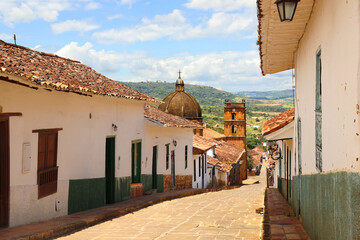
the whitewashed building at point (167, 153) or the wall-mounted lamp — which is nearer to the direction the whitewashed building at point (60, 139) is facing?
the wall-mounted lamp

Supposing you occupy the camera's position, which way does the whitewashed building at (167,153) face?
facing the viewer and to the right of the viewer

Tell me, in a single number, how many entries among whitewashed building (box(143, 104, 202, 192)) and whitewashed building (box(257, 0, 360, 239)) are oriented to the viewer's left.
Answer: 1

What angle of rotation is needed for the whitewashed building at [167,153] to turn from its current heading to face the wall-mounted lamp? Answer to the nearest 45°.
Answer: approximately 45° to its right

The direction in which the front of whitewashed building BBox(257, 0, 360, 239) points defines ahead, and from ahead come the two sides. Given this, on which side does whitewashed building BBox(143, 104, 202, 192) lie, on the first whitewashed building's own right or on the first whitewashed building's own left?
on the first whitewashed building's own right

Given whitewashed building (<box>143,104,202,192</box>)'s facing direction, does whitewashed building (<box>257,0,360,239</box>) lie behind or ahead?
ahead

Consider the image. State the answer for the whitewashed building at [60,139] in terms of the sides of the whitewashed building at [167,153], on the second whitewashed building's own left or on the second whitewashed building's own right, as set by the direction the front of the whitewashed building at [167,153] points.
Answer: on the second whitewashed building's own right

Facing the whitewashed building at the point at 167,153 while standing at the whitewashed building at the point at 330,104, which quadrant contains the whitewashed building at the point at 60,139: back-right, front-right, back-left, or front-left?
front-left

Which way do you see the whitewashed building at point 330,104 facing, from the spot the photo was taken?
facing to the left of the viewer

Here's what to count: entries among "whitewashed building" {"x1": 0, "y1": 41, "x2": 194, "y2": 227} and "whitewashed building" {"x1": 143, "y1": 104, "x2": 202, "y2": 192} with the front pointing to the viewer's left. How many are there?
0

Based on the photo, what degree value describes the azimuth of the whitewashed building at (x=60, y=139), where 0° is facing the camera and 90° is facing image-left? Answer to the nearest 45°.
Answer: approximately 315°

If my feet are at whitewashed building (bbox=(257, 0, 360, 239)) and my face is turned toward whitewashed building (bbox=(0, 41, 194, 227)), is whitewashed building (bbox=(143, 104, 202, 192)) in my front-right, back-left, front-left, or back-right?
front-right

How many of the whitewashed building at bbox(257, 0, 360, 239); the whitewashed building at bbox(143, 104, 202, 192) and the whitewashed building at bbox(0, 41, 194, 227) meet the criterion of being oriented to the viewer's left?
1

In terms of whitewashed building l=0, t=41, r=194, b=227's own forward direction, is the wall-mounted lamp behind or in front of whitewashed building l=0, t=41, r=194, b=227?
in front

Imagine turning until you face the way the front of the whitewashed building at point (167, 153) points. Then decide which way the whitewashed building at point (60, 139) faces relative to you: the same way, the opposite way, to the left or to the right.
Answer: the same way
